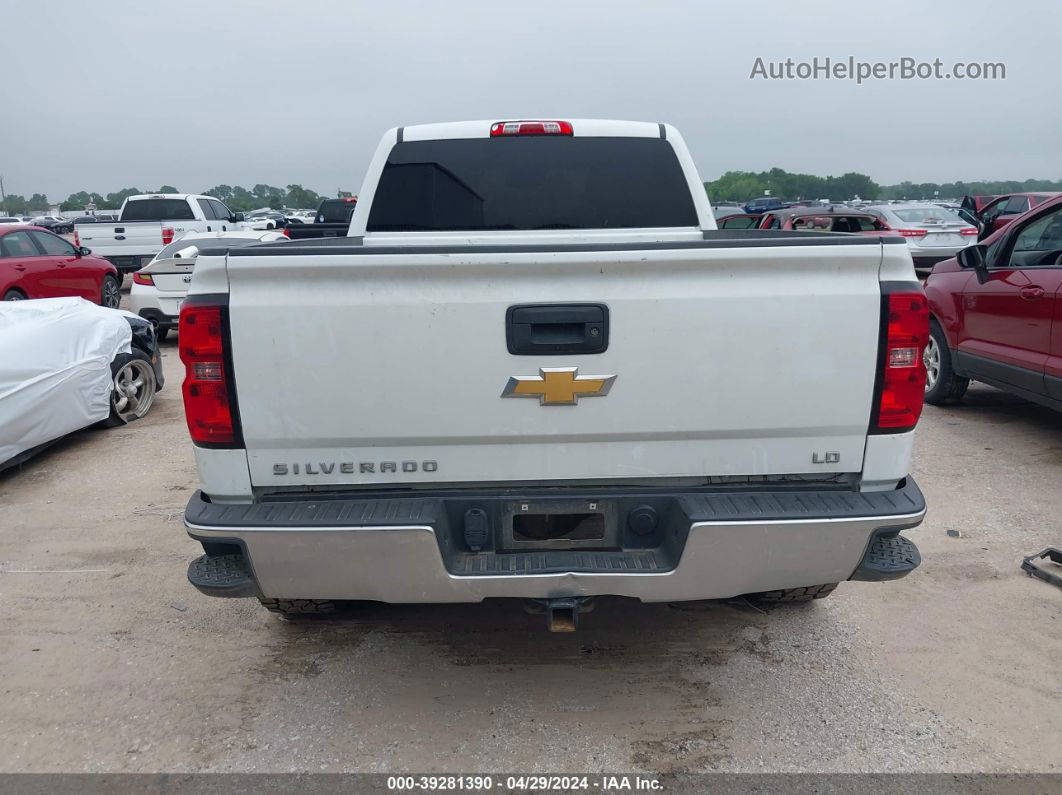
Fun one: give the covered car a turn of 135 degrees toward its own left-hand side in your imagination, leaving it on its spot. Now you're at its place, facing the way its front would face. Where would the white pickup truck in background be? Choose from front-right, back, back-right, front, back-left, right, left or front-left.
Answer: right

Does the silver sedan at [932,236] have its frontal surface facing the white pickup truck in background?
no

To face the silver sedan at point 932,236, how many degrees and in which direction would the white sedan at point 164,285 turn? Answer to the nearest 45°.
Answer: approximately 45° to its right

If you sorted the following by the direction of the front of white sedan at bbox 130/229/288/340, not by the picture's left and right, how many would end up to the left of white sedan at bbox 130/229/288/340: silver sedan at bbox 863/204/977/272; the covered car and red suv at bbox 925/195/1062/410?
0

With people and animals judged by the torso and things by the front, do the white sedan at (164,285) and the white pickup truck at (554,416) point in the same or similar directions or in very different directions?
same or similar directions

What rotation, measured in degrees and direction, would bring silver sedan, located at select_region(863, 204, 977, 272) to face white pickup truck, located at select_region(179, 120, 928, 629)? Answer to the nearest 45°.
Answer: approximately 135° to its left

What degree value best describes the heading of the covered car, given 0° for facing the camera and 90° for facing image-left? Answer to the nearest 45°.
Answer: approximately 225°

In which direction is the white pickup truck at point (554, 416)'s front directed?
away from the camera

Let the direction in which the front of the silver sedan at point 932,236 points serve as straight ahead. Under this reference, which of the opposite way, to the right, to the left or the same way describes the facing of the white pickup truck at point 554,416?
the same way

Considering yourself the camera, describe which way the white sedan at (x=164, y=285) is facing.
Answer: facing away from the viewer and to the right of the viewer

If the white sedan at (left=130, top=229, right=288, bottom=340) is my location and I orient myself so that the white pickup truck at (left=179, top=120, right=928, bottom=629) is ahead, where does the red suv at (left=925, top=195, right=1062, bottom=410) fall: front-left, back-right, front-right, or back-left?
front-left

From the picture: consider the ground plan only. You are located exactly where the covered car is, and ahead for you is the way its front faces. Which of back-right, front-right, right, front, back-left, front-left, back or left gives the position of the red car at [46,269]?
front-left

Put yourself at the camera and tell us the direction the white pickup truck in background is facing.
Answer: facing away from the viewer and to the right of the viewer

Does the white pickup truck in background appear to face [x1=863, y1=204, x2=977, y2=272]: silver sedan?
no

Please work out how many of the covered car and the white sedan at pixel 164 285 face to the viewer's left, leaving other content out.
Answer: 0

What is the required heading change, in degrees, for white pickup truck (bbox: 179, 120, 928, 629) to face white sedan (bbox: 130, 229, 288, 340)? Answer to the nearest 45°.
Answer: approximately 45° to its left
